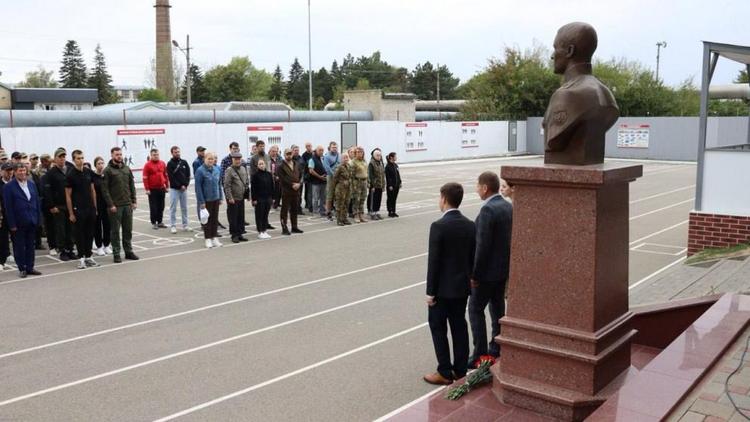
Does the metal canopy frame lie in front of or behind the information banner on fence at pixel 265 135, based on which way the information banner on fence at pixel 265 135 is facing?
in front

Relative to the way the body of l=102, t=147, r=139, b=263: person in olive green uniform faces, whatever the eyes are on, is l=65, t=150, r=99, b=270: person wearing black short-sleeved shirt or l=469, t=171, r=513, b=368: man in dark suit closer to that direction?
the man in dark suit

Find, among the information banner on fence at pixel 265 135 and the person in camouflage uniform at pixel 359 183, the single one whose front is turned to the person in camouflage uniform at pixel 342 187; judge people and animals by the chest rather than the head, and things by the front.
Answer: the information banner on fence

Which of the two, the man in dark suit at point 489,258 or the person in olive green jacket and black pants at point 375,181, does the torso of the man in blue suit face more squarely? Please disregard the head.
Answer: the man in dark suit

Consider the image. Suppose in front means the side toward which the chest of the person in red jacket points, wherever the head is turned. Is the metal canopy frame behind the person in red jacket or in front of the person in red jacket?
in front

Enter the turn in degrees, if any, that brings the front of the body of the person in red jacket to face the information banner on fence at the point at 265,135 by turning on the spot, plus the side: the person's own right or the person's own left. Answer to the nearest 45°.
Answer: approximately 135° to the person's own left

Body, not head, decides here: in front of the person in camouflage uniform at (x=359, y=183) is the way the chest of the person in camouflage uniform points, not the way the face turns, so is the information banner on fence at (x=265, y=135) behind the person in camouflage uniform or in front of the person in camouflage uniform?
behind

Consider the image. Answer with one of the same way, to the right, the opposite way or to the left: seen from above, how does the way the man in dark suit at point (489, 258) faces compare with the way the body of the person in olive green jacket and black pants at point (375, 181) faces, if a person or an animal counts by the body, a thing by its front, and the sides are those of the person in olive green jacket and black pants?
the opposite way

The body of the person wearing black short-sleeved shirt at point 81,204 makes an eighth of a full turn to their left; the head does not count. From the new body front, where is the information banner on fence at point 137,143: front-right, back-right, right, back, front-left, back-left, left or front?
left

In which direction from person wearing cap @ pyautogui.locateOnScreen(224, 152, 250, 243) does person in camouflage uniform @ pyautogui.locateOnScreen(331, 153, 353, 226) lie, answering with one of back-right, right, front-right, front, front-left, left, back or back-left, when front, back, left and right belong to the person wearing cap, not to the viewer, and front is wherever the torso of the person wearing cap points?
left

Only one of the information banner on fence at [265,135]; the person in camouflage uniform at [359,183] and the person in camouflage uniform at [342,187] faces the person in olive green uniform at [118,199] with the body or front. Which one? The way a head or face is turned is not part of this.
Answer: the information banner on fence

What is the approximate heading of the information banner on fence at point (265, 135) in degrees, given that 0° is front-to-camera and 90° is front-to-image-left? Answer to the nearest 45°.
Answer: approximately 0°
